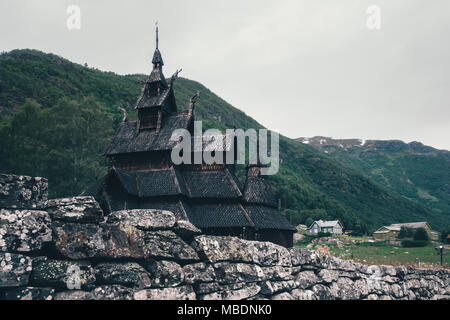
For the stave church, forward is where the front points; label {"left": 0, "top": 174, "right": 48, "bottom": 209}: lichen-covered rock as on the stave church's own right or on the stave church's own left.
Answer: on the stave church's own left

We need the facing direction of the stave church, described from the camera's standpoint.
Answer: facing away from the viewer and to the left of the viewer
